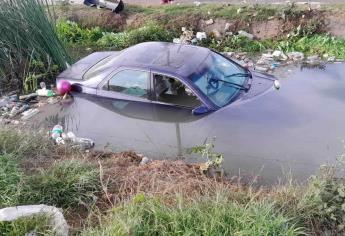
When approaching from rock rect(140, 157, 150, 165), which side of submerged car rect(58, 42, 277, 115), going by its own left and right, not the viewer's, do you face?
right

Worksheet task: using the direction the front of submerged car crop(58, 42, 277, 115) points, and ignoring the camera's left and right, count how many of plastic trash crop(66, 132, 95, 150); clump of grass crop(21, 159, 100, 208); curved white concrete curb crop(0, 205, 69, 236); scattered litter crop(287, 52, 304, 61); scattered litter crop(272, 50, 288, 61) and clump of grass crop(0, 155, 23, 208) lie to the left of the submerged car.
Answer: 2

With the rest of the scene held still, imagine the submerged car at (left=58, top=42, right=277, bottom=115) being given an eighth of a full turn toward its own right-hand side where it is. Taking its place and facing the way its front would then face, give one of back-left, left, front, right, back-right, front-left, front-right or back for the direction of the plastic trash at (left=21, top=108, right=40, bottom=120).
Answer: right

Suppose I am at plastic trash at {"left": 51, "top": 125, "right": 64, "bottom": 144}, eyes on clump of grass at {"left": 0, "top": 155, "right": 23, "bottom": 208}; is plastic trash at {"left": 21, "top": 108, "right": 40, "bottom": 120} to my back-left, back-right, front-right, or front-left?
back-right

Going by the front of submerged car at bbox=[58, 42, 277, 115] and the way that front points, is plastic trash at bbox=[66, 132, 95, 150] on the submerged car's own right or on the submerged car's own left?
on the submerged car's own right

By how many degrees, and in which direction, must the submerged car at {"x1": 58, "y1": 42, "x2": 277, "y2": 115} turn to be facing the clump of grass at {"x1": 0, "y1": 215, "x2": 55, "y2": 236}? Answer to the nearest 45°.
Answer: approximately 90° to its right

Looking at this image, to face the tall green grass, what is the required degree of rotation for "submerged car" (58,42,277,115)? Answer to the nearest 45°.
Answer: approximately 180°

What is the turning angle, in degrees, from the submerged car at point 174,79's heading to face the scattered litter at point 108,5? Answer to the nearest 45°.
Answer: approximately 135° to its left

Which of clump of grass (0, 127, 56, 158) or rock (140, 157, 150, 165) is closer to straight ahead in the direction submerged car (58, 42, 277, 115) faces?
the rock

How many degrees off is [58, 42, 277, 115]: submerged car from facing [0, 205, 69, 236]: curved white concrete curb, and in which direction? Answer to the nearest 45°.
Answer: approximately 90° to its right

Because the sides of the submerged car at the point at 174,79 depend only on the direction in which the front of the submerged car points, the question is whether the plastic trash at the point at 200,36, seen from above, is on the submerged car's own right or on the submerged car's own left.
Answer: on the submerged car's own left

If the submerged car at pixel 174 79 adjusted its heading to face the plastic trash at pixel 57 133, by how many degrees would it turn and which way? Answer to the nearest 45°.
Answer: approximately 135° to its right

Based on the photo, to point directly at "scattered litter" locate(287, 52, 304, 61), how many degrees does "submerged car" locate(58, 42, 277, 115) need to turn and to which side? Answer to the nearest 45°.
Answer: approximately 90° to its left

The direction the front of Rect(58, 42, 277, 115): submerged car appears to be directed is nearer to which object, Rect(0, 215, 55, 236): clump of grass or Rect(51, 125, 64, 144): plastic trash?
the clump of grass

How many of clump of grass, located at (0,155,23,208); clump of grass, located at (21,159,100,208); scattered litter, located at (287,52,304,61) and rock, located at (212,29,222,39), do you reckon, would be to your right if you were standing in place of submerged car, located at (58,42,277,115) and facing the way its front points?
2

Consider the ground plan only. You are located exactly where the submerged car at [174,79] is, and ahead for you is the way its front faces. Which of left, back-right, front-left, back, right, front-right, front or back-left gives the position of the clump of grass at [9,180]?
right

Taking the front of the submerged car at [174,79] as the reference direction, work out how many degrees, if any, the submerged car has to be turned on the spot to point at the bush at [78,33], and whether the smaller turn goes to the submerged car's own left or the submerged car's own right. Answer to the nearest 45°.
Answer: approximately 180°

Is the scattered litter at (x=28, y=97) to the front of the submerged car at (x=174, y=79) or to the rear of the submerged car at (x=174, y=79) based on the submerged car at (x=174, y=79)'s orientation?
to the rear
